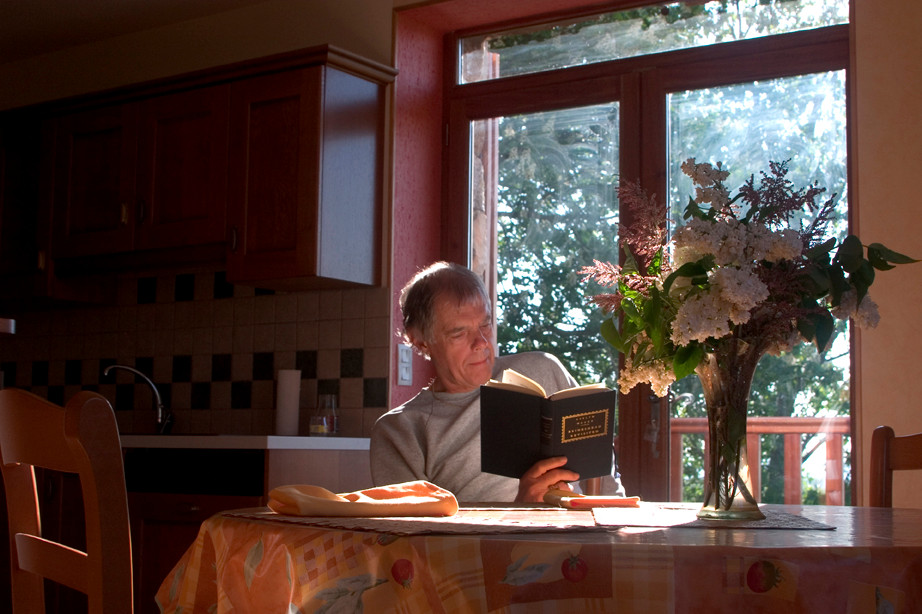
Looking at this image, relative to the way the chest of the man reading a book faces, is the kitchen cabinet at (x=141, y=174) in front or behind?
behind

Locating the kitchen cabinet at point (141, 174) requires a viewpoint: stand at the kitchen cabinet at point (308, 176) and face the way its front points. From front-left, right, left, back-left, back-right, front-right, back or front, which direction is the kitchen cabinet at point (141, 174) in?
right

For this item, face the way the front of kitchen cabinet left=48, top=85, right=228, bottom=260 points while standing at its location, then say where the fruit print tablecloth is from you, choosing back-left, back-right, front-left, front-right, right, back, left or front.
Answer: front-left

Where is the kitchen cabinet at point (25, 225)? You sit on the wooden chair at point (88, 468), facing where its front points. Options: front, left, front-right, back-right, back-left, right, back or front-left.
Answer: front-left

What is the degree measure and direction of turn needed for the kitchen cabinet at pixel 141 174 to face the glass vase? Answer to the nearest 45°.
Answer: approximately 45° to its left

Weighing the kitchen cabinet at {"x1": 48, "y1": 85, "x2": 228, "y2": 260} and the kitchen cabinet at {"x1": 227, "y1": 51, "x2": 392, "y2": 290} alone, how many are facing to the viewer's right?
0

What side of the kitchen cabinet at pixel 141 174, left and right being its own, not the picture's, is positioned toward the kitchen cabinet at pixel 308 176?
left

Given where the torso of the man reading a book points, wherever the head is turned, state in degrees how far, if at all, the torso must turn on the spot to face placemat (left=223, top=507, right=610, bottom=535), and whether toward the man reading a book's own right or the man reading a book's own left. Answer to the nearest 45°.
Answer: approximately 45° to the man reading a book's own right

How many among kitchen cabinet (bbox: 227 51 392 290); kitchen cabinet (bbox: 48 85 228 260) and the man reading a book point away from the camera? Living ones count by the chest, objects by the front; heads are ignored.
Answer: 0

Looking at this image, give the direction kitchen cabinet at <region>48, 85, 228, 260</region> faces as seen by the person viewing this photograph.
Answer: facing the viewer and to the left of the viewer

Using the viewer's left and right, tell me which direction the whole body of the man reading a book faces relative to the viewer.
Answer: facing the viewer and to the right of the viewer

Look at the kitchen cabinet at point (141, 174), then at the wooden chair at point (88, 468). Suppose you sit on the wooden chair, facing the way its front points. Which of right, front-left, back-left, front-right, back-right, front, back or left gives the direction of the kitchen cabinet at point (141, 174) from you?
front-left

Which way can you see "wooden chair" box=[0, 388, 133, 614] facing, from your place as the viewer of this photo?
facing away from the viewer and to the right of the viewer
